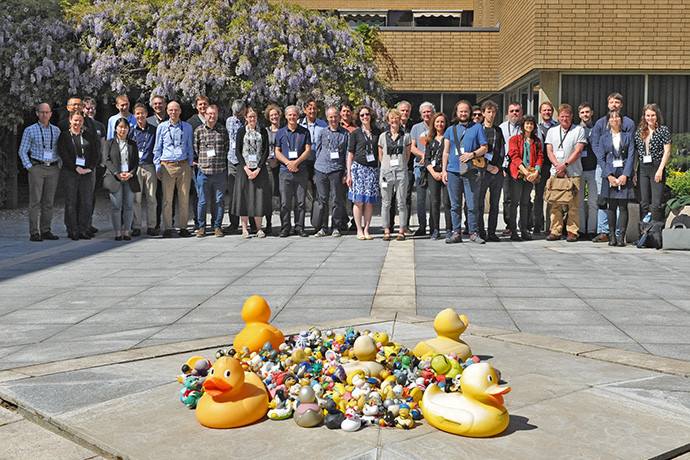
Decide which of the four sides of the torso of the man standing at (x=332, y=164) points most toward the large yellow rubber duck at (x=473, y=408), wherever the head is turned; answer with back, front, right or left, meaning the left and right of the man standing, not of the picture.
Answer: front

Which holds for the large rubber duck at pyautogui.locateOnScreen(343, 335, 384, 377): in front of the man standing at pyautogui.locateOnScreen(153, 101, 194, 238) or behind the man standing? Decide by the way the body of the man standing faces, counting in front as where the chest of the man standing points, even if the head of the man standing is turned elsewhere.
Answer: in front

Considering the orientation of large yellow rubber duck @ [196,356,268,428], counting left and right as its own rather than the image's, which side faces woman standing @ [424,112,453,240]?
back

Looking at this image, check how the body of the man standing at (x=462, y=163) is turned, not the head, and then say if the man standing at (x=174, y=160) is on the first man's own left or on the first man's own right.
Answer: on the first man's own right

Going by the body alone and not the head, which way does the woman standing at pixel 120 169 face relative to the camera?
toward the camera

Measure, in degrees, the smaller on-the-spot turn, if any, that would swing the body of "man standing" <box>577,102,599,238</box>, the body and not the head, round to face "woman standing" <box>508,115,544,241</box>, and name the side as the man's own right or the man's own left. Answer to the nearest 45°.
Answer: approximately 90° to the man's own right

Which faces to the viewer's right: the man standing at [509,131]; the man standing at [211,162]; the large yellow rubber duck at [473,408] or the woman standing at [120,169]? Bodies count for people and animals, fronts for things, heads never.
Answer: the large yellow rubber duck

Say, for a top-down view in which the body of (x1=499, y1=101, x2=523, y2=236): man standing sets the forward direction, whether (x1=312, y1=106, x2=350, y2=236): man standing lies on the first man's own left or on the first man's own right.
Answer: on the first man's own right

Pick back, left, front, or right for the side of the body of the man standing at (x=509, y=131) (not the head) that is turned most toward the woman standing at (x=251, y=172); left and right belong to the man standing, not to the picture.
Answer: right

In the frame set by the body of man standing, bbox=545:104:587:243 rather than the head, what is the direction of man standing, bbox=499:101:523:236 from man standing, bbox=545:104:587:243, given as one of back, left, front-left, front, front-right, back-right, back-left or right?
right

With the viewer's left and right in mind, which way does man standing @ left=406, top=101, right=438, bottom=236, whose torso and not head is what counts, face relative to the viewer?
facing the viewer

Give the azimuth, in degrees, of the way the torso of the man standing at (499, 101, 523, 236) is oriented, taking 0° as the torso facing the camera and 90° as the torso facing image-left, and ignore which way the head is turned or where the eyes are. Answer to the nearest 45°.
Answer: approximately 0°

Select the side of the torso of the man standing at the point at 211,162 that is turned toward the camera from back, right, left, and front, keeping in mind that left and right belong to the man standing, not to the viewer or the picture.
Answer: front
